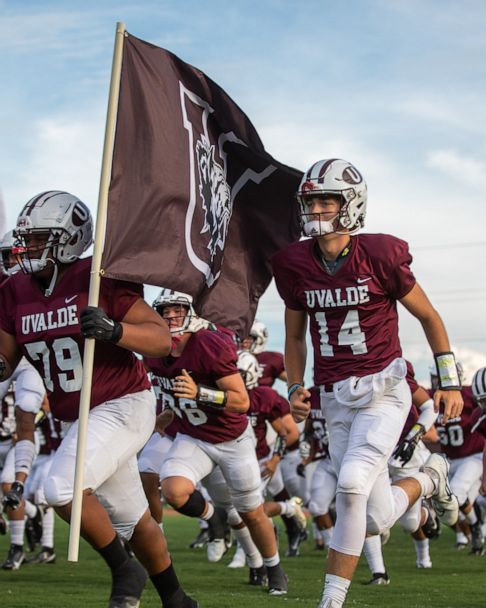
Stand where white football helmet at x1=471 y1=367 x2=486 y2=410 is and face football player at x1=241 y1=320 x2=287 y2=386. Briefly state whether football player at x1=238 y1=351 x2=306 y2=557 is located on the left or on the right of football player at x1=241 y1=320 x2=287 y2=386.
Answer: left

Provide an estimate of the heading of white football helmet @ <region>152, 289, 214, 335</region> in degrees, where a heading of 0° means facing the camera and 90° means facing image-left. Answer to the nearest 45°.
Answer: approximately 45°

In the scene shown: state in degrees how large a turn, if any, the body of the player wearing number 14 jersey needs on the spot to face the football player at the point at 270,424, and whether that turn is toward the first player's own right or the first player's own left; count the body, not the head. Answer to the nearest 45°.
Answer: approximately 135° to the first player's own right

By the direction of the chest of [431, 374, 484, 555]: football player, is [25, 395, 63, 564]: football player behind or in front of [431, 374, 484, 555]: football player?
in front

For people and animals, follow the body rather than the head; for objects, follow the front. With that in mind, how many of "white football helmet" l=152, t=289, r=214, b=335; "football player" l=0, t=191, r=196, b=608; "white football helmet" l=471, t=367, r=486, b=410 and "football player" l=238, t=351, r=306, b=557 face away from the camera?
0

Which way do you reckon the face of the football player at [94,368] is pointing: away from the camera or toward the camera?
toward the camera

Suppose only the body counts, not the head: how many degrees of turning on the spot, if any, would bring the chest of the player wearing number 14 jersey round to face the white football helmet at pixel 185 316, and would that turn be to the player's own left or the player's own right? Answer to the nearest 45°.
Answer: approximately 90° to the player's own right

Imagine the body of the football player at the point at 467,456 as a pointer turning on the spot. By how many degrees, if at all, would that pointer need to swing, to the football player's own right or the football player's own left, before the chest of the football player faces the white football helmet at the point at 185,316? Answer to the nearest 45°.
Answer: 0° — they already face it

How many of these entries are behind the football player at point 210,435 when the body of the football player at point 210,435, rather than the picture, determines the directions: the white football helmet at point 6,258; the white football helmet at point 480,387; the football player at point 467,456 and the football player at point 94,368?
2

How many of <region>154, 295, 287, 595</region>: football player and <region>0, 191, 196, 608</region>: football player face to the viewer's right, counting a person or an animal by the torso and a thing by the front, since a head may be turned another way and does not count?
0
